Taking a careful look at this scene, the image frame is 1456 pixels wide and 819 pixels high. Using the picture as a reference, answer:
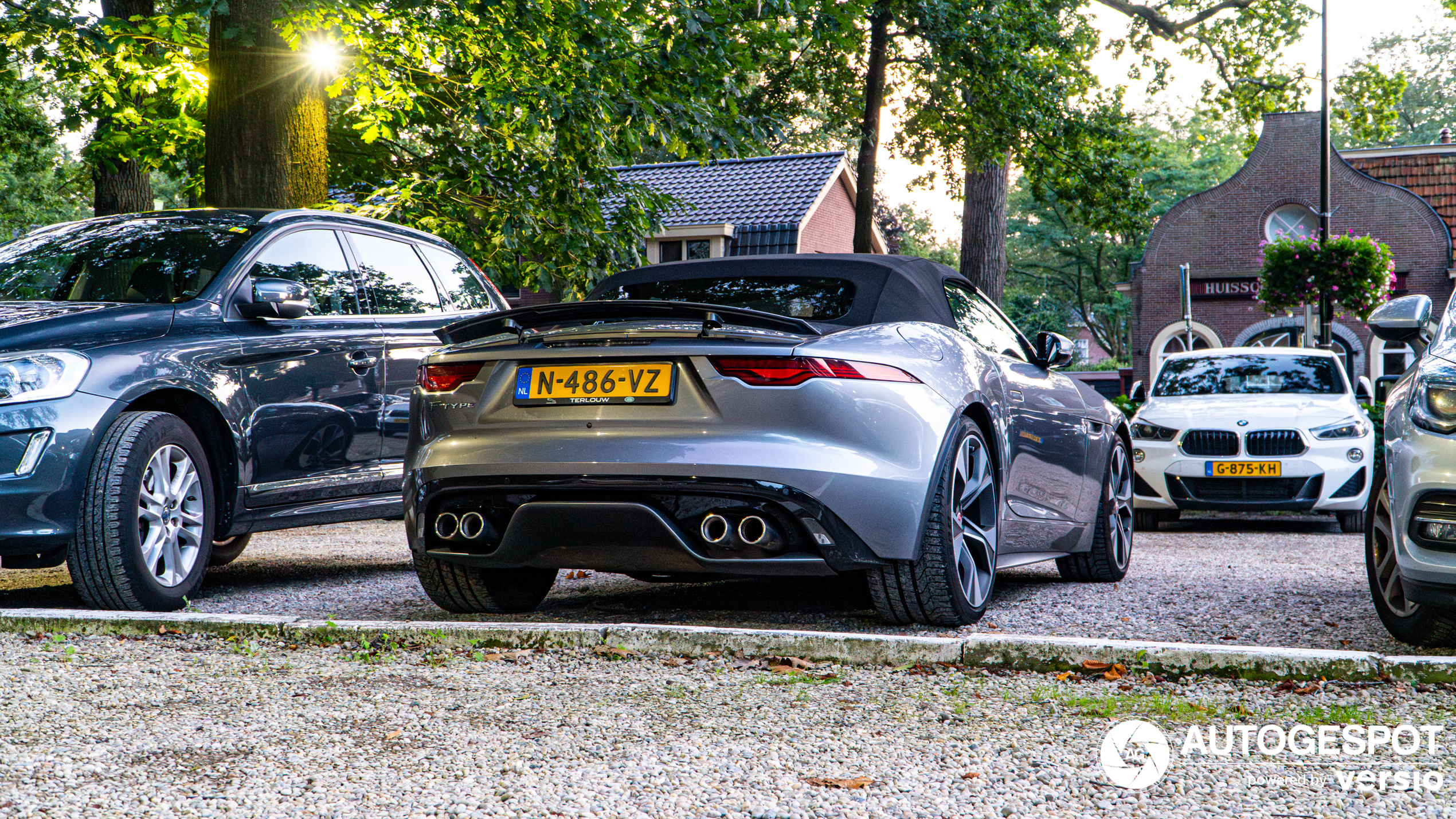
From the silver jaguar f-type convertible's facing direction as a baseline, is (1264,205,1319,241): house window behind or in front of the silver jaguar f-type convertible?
in front

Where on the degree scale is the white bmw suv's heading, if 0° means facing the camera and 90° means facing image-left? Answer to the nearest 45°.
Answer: approximately 0°

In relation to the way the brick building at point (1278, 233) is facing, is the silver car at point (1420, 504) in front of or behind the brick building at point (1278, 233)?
in front

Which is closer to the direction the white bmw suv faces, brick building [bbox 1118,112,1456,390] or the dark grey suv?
the dark grey suv

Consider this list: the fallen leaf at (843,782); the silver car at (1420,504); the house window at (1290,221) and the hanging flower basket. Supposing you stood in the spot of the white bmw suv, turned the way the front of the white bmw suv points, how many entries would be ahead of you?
2

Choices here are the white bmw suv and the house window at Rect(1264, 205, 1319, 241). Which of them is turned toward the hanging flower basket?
the house window

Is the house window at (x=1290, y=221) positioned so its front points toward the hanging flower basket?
yes

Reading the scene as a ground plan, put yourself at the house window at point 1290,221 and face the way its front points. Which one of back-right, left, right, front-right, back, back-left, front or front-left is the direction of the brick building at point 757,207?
front-right

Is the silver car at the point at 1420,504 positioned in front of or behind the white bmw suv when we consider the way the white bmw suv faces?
in front

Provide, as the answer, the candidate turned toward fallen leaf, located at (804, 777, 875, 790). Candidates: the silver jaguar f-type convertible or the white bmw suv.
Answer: the white bmw suv

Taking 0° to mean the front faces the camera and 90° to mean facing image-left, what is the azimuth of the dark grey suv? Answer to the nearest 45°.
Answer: approximately 45°

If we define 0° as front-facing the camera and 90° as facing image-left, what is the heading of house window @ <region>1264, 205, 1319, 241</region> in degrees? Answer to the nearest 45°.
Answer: approximately 0°

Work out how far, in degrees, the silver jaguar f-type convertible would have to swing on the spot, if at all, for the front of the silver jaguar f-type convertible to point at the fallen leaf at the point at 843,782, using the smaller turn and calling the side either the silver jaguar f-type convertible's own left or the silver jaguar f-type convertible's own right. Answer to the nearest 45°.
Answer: approximately 135° to the silver jaguar f-type convertible's own right

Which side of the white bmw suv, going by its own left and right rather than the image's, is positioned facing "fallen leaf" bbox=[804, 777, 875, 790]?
front
